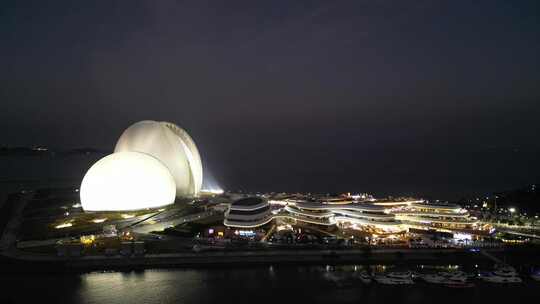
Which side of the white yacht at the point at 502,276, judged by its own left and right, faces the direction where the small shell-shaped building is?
front

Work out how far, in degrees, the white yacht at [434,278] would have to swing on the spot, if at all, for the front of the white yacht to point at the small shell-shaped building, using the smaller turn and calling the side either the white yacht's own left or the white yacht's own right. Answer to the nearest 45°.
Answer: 0° — it already faces it

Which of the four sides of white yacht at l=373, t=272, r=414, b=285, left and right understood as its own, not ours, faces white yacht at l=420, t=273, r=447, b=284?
back

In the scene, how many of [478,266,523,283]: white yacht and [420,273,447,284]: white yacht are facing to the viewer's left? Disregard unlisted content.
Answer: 2

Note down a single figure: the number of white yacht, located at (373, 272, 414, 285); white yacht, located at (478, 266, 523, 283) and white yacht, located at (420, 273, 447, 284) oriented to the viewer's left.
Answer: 3

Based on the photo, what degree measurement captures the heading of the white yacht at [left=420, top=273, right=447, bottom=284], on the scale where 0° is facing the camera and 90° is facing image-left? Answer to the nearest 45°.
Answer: approximately 90°

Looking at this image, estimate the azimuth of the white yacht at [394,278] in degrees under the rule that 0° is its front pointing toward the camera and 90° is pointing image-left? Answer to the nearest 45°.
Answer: approximately 90°

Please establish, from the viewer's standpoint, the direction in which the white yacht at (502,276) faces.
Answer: facing to the left of the viewer

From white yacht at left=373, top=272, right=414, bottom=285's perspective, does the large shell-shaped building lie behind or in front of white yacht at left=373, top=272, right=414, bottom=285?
in front

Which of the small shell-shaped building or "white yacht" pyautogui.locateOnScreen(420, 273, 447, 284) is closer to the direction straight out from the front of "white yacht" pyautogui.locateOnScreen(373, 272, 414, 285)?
the small shell-shaped building

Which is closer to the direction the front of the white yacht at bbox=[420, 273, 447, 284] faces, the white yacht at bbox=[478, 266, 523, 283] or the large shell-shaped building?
the large shell-shaped building

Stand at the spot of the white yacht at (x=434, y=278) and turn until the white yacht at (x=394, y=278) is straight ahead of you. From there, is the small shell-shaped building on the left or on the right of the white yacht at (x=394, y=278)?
right
